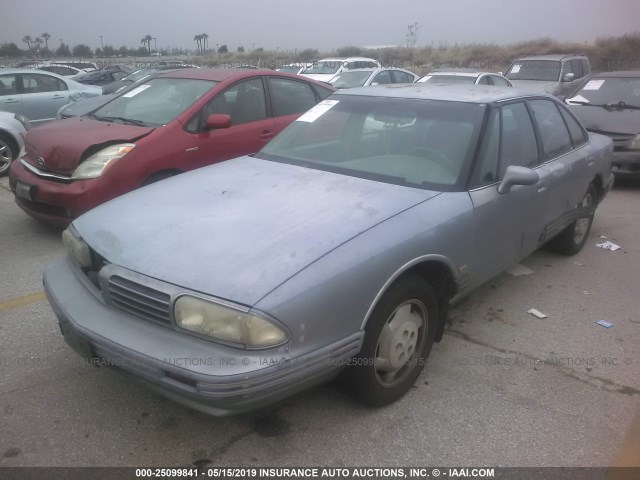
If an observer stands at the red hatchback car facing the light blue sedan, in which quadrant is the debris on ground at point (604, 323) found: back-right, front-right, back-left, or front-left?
front-left

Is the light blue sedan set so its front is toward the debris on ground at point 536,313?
no

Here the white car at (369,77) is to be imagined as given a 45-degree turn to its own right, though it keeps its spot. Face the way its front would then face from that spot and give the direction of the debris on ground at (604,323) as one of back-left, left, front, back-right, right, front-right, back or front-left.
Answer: left

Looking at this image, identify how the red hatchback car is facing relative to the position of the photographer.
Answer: facing the viewer and to the left of the viewer

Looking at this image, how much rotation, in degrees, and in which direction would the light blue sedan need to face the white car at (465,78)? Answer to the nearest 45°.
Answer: approximately 135° to its right

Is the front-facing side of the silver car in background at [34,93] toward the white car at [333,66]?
no

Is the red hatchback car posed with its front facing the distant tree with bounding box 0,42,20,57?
no

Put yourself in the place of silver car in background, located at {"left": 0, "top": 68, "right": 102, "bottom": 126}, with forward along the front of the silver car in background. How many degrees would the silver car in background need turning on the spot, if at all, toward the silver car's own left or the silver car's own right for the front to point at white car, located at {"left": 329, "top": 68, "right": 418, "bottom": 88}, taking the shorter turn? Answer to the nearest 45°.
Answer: approximately 180°

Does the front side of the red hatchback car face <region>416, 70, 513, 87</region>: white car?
no

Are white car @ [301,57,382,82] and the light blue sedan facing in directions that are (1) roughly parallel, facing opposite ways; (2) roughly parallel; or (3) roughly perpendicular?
roughly parallel

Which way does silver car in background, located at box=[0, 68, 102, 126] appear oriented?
to the viewer's left

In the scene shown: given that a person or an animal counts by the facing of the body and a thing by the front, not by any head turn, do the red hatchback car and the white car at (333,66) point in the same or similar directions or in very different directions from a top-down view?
same or similar directions

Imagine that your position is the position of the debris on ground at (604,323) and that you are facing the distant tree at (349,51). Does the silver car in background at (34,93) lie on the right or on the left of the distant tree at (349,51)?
left

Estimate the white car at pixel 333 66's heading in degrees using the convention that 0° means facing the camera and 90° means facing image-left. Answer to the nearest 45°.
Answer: approximately 45°

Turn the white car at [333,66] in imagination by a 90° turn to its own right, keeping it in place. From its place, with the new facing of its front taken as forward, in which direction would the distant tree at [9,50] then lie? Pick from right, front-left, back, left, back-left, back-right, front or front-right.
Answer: front

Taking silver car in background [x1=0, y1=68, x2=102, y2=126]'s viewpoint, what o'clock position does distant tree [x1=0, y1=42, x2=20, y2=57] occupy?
The distant tree is roughly at 3 o'clock from the silver car in background.

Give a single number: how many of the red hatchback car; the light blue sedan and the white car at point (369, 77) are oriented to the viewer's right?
0

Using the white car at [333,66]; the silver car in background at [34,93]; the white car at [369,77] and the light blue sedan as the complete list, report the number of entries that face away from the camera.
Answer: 0

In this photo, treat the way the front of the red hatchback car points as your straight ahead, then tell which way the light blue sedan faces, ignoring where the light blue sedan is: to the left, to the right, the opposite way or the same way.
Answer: the same way
